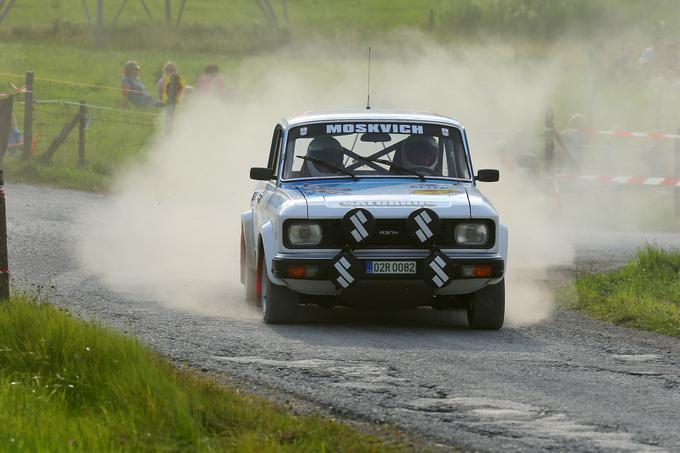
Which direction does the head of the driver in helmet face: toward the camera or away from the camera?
toward the camera

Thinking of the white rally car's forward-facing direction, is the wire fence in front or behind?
behind

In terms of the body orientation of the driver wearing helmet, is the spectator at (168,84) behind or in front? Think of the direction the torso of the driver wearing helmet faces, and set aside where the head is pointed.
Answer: behind

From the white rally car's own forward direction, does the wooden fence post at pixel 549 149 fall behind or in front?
behind

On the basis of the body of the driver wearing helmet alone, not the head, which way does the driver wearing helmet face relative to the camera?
toward the camera

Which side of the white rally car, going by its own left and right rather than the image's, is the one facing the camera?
front
